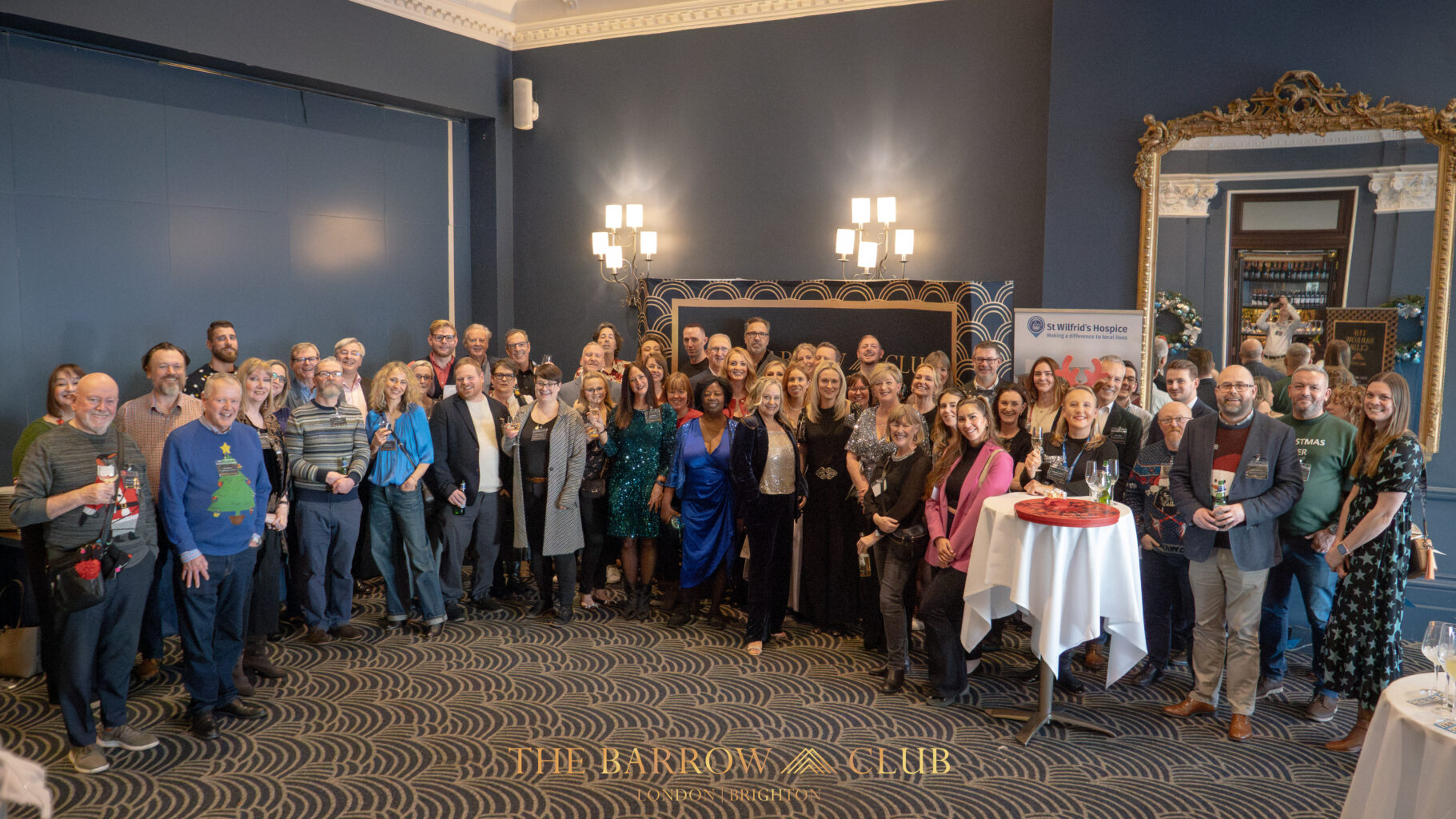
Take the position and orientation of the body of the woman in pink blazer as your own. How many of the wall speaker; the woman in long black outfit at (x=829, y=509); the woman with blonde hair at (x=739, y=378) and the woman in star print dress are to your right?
3

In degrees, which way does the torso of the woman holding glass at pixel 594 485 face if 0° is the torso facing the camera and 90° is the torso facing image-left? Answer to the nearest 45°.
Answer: approximately 0°

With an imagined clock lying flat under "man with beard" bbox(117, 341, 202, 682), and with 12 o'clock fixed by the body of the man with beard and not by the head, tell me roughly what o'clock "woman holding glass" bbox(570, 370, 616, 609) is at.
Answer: The woman holding glass is roughly at 9 o'clock from the man with beard.

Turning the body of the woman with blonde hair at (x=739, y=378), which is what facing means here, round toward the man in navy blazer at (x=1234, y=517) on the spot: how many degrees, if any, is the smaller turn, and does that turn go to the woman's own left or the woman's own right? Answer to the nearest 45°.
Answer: approximately 45° to the woman's own left

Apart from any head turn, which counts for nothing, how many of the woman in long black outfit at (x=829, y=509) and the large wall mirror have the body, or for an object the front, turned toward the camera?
2

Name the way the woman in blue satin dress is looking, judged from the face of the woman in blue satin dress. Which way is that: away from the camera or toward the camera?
toward the camera

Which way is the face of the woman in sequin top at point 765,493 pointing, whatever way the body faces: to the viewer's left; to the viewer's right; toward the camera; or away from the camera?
toward the camera

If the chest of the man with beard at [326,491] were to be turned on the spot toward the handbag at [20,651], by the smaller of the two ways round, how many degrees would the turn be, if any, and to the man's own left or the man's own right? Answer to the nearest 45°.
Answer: approximately 90° to the man's own right

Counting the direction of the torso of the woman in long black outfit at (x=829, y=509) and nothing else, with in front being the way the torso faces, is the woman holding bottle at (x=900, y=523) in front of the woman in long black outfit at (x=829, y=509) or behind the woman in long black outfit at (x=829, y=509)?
in front

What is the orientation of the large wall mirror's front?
toward the camera

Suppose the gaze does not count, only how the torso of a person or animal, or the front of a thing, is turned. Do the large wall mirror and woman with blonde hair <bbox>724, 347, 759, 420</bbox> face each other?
no

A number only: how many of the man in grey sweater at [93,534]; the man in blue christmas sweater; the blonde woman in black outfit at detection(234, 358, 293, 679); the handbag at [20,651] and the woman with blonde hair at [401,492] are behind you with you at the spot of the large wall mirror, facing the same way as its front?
0

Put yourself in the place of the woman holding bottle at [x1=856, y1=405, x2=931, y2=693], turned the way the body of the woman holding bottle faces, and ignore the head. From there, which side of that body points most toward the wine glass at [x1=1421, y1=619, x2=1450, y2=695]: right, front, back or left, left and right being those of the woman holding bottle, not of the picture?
left

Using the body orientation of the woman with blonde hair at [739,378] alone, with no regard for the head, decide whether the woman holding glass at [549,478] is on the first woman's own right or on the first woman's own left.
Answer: on the first woman's own right

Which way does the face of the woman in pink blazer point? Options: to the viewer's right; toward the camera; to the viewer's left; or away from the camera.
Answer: toward the camera

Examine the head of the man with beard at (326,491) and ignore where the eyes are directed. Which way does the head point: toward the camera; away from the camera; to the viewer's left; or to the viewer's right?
toward the camera

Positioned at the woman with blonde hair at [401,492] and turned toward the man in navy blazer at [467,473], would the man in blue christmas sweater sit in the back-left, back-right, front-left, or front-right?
back-right

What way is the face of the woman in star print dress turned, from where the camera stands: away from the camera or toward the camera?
toward the camera

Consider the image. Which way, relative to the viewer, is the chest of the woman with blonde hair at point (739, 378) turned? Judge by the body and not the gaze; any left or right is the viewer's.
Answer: facing the viewer

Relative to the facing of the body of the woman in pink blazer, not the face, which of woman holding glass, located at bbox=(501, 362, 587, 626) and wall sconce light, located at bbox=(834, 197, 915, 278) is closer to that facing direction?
the woman holding glass

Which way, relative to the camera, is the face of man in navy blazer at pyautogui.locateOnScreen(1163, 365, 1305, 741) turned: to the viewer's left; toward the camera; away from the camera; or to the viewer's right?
toward the camera

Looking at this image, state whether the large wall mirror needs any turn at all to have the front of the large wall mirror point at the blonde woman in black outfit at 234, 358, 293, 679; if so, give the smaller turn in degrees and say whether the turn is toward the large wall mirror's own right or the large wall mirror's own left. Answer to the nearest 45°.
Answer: approximately 45° to the large wall mirror's own right
